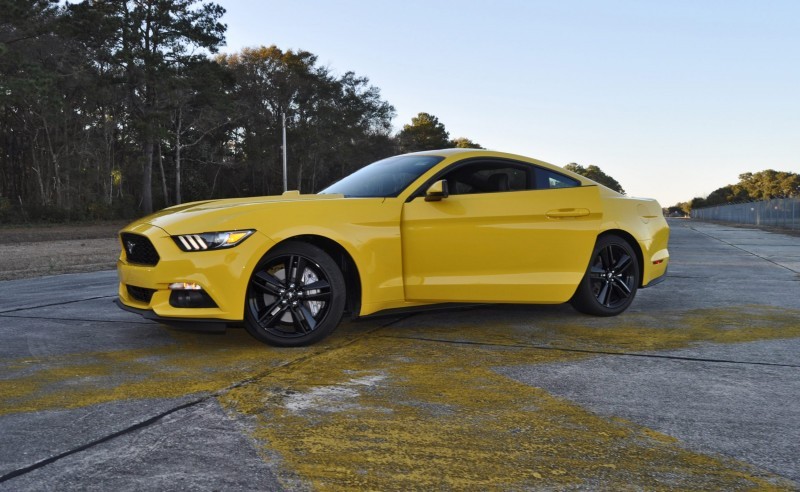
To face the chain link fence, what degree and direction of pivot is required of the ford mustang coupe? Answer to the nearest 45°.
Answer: approximately 180°

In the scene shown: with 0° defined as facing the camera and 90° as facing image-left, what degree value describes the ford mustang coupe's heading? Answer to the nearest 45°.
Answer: approximately 45°
